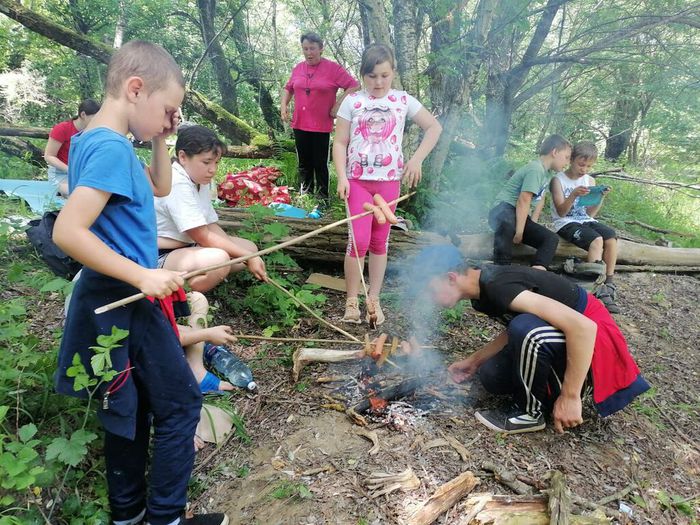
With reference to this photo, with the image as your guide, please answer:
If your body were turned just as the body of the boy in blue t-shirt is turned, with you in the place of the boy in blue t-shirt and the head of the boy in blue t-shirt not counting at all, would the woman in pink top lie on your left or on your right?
on your left

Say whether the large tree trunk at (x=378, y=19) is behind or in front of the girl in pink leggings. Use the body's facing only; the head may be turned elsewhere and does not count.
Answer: behind

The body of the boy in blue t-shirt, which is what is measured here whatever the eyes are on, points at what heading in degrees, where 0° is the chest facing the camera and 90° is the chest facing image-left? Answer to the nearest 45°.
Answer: approximately 270°

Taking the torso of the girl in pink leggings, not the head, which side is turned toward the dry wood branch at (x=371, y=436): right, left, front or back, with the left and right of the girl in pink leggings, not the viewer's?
front

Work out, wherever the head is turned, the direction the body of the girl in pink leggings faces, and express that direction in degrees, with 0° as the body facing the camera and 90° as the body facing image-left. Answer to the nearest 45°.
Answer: approximately 0°

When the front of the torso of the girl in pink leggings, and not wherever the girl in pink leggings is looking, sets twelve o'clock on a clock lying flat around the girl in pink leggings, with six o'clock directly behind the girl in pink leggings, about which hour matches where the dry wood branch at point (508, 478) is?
The dry wood branch is roughly at 11 o'clock from the girl in pink leggings.

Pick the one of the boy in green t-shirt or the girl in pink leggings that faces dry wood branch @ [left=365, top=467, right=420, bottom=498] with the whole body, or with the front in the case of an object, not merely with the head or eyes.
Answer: the girl in pink leggings

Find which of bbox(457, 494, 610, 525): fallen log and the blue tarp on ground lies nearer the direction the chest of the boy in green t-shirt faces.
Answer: the fallen log

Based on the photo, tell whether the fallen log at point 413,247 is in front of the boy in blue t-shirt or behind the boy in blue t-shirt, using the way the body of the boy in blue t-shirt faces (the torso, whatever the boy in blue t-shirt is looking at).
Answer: in front
